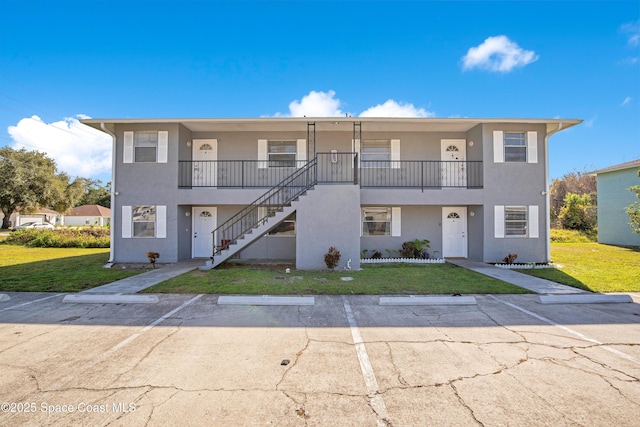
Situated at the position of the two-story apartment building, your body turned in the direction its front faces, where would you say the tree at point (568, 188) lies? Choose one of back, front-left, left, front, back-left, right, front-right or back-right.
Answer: back-left

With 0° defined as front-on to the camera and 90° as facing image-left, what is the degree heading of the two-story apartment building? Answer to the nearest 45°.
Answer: approximately 0°

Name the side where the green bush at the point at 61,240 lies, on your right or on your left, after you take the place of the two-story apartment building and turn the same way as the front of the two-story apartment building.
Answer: on your right

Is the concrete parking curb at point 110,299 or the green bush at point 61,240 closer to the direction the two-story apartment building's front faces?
the concrete parking curb

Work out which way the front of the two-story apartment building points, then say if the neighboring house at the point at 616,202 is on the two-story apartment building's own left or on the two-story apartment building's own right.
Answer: on the two-story apartment building's own left

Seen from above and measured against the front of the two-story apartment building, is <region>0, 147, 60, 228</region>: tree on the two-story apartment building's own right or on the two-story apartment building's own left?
on the two-story apartment building's own right

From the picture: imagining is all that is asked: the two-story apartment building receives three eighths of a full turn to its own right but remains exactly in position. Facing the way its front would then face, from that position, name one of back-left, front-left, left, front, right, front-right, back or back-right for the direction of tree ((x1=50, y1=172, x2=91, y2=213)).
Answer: front

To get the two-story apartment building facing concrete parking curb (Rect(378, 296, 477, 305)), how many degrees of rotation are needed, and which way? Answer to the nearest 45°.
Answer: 0° — it already faces it
